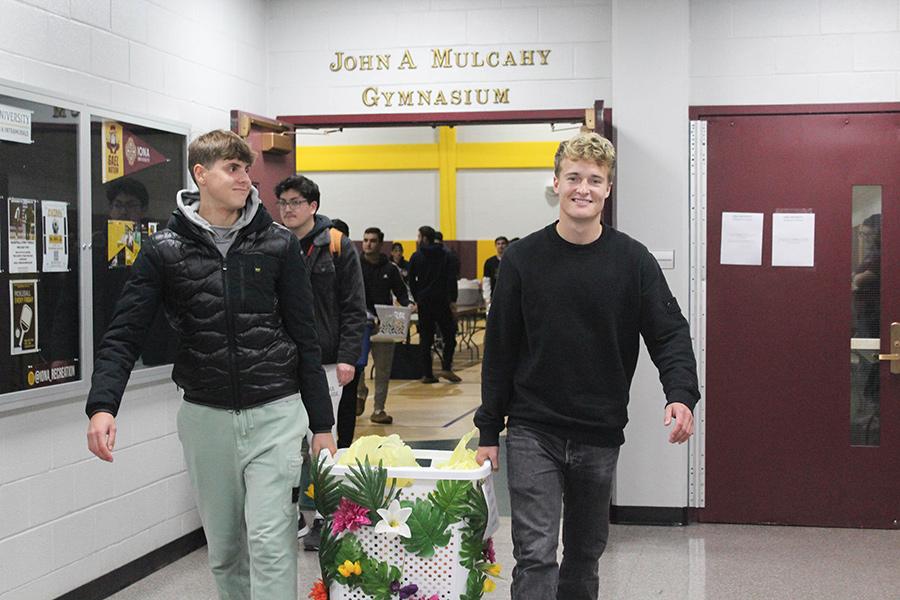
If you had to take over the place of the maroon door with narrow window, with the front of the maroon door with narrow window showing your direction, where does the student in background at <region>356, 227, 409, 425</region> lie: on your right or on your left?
on your right

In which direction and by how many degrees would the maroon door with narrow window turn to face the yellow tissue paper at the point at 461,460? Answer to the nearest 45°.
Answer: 0° — it already faces it

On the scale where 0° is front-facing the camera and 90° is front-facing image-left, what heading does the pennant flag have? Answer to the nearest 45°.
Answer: approximately 315°

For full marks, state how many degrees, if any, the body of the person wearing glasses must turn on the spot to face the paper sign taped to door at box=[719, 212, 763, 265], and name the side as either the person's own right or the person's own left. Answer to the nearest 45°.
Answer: approximately 135° to the person's own left

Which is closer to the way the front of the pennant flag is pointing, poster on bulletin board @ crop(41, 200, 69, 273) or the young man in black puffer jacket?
the young man in black puffer jacket

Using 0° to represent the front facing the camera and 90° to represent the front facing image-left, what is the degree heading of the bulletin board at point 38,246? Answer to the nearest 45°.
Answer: approximately 315°

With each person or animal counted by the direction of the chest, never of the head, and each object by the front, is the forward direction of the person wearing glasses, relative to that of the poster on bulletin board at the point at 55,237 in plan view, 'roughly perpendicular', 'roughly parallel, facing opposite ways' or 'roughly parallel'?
roughly perpendicular
